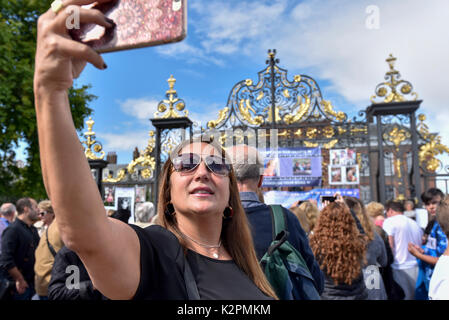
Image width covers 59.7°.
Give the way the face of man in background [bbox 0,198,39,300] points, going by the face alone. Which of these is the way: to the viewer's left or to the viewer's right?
to the viewer's right

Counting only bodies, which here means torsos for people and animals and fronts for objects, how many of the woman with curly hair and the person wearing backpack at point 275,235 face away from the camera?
2

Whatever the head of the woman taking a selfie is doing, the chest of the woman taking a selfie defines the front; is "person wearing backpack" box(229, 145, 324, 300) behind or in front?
behind

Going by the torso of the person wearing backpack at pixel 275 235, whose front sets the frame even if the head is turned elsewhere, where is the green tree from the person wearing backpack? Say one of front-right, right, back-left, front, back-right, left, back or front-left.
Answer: front-left

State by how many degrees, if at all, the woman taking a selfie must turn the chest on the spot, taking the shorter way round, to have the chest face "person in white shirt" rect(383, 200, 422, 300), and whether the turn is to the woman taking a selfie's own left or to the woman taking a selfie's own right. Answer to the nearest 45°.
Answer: approximately 135° to the woman taking a selfie's own left

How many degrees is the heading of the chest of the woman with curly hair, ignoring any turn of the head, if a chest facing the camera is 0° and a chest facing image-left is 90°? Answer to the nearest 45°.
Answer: approximately 180°

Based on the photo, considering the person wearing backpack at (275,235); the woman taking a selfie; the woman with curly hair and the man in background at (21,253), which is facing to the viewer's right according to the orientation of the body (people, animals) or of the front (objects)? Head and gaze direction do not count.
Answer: the man in background

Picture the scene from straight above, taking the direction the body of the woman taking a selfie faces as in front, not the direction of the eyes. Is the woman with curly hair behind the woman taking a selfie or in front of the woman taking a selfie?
behind

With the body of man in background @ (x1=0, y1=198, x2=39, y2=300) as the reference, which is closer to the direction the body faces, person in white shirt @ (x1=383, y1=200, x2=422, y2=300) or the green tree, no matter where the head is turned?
the person in white shirt

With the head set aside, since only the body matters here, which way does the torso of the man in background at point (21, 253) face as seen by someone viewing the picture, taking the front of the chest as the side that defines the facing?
to the viewer's right

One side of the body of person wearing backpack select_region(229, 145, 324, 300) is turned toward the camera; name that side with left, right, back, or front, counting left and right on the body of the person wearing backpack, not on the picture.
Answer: back

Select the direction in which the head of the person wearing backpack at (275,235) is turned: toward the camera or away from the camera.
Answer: away from the camera

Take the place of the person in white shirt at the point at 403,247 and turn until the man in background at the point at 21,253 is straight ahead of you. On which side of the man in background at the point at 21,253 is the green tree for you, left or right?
right
